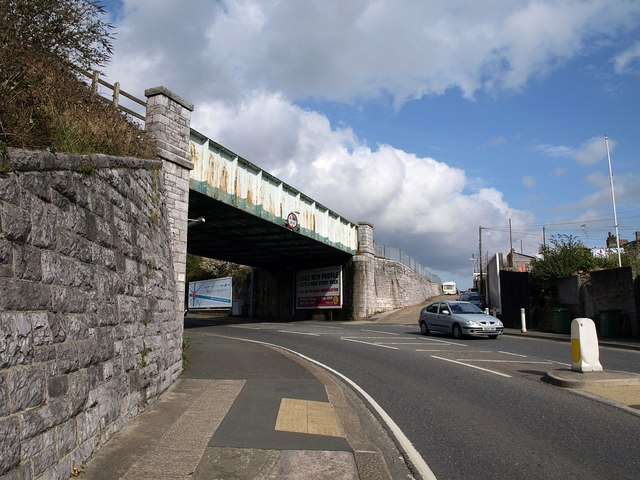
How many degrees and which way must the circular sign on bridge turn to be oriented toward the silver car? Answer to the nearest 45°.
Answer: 0° — it already faces it

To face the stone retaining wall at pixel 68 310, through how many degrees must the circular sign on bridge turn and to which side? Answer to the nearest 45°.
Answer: approximately 45° to its right

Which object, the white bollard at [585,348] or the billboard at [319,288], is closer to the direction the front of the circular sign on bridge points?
the white bollard

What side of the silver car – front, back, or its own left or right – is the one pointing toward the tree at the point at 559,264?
left

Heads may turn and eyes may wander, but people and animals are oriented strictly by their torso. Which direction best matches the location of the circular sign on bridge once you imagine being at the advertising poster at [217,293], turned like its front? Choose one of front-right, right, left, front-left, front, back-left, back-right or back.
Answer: front-left

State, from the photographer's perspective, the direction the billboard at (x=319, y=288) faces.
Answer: facing the viewer and to the left of the viewer

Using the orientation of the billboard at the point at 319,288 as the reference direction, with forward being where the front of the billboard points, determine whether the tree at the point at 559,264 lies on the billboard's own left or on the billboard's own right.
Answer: on the billboard's own left

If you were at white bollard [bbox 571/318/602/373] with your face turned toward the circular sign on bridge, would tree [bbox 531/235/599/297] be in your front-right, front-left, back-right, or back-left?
front-right

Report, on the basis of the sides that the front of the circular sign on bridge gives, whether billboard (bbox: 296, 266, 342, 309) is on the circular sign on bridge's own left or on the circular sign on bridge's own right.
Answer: on the circular sign on bridge's own left

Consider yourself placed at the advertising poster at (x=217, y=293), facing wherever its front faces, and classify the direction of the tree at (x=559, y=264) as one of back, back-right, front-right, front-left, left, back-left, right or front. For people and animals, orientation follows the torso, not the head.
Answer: left

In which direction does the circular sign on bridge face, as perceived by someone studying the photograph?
facing the viewer and to the right of the viewer

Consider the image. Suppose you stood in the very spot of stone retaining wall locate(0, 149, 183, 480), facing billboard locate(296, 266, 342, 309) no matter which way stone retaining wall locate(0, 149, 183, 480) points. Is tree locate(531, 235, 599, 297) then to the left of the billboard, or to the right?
right

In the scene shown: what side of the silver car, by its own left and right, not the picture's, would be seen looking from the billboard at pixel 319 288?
back

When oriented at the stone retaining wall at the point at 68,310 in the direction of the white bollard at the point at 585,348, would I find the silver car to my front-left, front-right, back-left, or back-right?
front-left

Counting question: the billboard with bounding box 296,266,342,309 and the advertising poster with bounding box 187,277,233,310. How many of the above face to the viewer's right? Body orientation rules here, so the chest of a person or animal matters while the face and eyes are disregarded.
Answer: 0

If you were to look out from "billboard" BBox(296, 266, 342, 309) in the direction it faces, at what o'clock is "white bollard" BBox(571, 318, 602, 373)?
The white bollard is roughly at 10 o'clock from the billboard.

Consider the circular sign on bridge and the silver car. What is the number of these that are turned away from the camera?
0

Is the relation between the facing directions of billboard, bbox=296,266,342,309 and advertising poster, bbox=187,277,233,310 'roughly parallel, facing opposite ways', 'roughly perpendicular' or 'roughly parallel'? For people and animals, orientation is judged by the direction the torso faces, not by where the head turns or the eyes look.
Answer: roughly parallel

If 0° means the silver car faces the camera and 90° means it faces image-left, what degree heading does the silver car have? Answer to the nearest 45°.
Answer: approximately 315°
